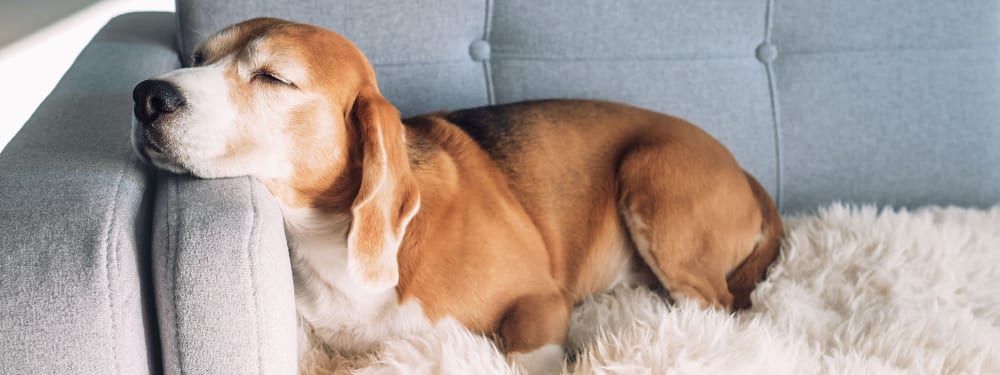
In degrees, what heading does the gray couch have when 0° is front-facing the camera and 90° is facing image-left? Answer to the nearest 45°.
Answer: approximately 0°
